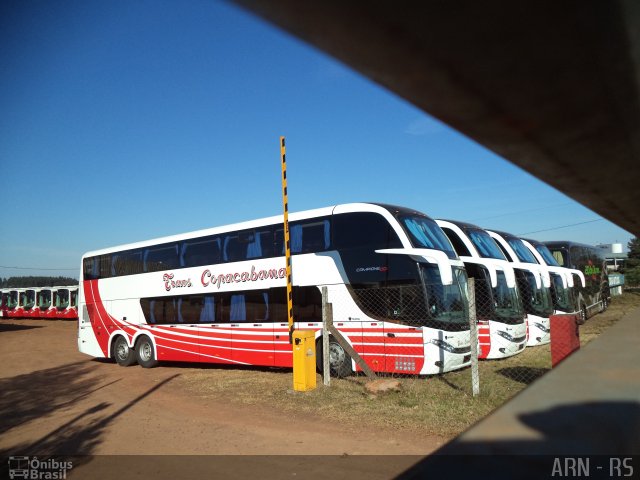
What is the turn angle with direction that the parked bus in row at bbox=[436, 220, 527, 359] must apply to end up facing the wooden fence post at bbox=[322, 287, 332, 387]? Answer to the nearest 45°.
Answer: approximately 90° to its right

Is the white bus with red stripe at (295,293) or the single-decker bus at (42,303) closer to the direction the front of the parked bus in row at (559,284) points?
the white bus with red stripe

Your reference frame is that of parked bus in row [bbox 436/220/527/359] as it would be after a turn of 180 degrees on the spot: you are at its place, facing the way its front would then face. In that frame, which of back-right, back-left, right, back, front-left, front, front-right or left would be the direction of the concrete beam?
back-left

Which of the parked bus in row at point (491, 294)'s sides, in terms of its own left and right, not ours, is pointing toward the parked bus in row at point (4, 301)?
back

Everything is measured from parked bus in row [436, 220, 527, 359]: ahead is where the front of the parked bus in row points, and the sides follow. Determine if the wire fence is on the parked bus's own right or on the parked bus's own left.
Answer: on the parked bus's own right

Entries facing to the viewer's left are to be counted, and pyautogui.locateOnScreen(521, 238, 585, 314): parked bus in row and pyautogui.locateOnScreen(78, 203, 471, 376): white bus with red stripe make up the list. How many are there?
0

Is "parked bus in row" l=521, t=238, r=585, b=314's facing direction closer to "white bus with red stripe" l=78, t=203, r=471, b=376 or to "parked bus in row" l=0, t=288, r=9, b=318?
the white bus with red stripe

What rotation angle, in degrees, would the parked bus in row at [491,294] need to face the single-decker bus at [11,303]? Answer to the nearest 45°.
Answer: approximately 180°

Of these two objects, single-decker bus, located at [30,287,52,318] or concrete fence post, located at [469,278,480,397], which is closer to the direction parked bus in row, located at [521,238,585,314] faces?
the concrete fence post

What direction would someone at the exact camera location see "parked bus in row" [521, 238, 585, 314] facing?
facing the viewer and to the right of the viewer
